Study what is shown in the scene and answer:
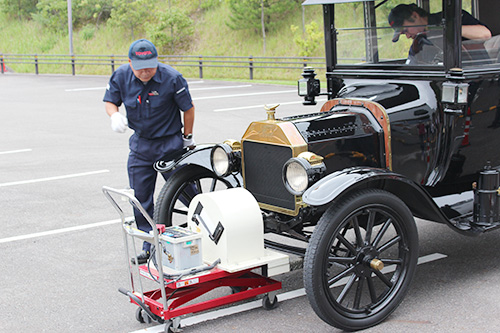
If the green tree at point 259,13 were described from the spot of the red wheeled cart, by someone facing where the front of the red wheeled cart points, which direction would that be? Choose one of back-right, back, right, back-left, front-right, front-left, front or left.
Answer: front-left

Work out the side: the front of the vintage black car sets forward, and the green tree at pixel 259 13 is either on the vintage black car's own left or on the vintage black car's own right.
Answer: on the vintage black car's own right

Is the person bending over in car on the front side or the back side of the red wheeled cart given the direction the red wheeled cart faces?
on the front side

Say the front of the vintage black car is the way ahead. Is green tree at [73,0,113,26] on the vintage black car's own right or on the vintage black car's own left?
on the vintage black car's own right

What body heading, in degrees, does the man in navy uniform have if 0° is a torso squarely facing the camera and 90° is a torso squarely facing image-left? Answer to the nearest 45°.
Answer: approximately 0°

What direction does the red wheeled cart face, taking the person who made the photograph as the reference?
facing away from the viewer and to the right of the viewer

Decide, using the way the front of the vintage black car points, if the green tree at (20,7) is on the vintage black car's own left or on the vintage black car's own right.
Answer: on the vintage black car's own right
